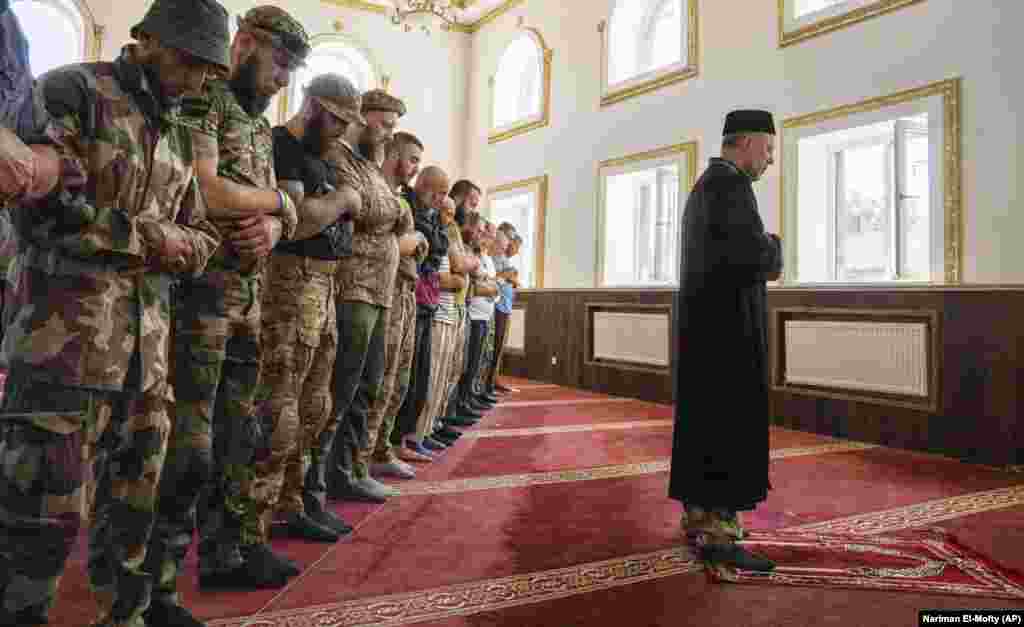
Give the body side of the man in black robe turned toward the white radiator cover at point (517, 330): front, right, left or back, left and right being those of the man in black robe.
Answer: left

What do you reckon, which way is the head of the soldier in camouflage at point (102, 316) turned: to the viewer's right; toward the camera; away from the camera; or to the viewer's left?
to the viewer's right

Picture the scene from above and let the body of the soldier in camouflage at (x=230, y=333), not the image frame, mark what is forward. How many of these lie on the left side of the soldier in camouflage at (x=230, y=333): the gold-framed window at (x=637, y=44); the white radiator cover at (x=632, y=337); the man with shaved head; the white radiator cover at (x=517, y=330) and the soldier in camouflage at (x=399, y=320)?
5

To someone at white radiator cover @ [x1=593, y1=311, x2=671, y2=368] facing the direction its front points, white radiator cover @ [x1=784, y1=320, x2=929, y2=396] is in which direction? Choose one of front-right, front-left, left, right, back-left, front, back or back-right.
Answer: left

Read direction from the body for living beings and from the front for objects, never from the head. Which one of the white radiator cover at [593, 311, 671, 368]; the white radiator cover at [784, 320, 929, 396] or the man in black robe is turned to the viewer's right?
the man in black robe

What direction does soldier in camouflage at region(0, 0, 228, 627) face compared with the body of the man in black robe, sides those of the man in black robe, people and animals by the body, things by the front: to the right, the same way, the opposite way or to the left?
the same way

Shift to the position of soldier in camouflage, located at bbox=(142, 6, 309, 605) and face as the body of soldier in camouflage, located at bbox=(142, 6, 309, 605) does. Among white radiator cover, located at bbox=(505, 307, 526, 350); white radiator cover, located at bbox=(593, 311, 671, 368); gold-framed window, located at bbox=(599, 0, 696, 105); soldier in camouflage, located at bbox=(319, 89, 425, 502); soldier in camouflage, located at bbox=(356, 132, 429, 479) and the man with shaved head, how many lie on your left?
6

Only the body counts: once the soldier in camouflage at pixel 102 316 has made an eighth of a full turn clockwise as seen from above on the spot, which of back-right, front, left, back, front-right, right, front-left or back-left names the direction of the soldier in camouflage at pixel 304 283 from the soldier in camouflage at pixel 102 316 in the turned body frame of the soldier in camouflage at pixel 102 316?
back-left

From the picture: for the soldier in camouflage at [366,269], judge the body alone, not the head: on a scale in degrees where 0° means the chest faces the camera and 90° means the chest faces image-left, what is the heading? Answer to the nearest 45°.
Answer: approximately 270°

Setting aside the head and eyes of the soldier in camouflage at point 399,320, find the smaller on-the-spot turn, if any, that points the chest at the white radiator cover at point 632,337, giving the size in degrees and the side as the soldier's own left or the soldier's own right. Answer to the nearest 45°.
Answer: approximately 45° to the soldier's own left

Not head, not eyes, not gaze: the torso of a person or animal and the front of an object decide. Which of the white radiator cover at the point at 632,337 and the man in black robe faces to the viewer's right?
the man in black robe

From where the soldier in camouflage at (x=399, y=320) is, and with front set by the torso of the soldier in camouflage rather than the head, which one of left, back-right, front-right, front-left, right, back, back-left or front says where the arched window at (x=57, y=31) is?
back-left

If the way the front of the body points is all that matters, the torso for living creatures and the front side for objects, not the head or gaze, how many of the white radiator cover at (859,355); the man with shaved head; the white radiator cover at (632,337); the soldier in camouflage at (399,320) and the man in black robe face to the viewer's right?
3

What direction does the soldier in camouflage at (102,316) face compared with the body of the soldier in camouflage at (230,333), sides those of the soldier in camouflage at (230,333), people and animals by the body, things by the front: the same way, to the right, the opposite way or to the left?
the same way

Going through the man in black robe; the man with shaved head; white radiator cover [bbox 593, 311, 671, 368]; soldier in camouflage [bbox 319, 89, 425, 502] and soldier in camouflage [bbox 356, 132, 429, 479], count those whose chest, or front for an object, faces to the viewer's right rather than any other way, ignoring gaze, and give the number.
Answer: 4

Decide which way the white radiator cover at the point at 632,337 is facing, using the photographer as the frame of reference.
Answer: facing the viewer and to the left of the viewer

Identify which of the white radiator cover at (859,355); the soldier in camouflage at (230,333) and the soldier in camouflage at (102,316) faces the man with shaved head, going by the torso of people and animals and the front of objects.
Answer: the white radiator cover

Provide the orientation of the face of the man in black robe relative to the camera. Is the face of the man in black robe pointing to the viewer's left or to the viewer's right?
to the viewer's right

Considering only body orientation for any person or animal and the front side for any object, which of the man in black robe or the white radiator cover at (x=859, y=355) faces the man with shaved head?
the white radiator cover

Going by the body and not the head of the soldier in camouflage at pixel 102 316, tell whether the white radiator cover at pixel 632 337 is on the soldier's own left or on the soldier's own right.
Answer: on the soldier's own left

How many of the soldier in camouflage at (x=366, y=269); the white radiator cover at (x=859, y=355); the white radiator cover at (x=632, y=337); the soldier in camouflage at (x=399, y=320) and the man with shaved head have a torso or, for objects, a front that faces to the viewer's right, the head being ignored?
3
